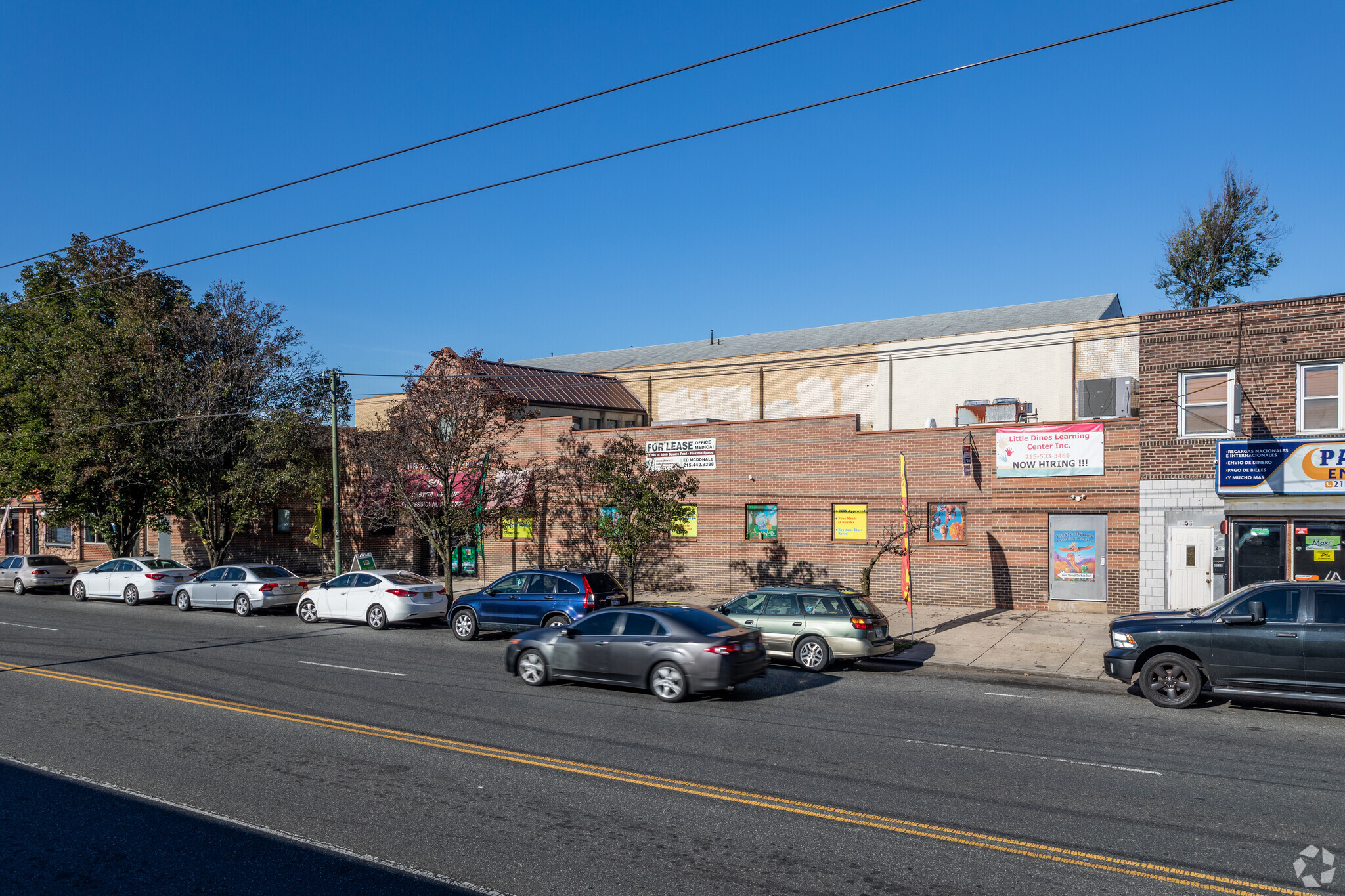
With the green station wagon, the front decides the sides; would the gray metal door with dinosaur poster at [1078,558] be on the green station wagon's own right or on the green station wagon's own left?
on the green station wagon's own right

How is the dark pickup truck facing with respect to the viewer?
to the viewer's left

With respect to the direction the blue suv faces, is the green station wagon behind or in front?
behind

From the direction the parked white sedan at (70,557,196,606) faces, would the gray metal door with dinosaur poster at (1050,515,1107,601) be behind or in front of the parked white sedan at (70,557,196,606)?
behind

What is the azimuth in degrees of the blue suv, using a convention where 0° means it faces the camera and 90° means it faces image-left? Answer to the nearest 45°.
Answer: approximately 135°

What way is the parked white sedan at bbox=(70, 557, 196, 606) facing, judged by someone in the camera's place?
facing away from the viewer and to the left of the viewer

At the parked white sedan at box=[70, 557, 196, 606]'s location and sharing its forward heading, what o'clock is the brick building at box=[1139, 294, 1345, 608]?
The brick building is roughly at 6 o'clock from the parked white sedan.

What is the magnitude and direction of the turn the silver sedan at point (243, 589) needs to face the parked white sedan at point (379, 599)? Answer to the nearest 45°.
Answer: approximately 180°

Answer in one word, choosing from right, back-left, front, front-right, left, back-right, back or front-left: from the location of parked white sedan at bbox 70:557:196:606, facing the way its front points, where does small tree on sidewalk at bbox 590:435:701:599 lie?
back

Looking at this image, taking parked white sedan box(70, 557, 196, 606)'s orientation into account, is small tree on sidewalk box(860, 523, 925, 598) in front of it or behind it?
behind

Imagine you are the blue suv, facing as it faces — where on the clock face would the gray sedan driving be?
The gray sedan driving is roughly at 7 o'clock from the blue suv.

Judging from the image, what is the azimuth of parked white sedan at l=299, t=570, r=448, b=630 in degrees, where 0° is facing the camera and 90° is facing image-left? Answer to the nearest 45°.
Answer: approximately 135°
